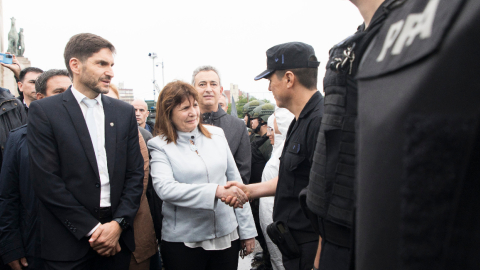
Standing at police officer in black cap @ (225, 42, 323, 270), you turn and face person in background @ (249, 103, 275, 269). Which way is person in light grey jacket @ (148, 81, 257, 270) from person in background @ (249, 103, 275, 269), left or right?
left

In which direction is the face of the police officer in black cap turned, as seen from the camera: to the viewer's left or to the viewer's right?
to the viewer's left

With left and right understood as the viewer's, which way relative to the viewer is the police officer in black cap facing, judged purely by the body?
facing to the left of the viewer

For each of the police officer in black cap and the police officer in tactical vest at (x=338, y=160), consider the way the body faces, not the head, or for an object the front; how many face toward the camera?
0

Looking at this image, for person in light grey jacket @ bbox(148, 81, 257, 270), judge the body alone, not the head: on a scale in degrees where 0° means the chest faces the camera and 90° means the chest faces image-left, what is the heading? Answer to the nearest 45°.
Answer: approximately 315°

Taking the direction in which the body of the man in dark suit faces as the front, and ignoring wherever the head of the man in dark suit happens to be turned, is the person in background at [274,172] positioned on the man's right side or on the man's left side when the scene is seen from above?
on the man's left side

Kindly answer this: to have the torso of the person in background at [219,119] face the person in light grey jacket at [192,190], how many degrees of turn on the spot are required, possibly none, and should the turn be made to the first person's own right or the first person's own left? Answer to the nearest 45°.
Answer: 0° — they already face them

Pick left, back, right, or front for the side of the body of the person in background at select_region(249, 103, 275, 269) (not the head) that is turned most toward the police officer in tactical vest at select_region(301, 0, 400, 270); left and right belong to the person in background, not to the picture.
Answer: left

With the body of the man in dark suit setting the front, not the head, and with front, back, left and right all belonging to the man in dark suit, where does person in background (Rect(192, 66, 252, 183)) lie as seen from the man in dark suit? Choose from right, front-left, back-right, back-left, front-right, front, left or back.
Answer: left
